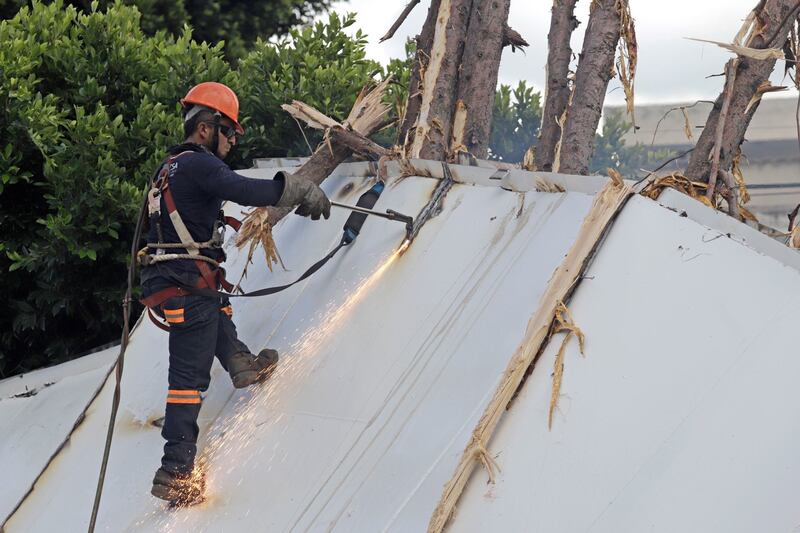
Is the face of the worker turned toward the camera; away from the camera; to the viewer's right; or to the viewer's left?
to the viewer's right

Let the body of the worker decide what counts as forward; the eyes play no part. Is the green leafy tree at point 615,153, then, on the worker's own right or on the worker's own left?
on the worker's own left

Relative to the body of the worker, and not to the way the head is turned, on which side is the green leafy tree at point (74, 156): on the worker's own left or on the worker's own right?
on the worker's own left

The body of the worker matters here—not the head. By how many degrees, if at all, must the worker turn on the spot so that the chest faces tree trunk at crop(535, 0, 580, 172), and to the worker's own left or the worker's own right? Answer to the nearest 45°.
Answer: approximately 45° to the worker's own left

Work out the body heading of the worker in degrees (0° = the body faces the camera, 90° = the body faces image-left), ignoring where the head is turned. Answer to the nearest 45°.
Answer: approximately 270°

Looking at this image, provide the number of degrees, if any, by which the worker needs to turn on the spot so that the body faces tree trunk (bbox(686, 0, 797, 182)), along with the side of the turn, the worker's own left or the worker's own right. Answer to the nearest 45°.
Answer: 0° — they already face it

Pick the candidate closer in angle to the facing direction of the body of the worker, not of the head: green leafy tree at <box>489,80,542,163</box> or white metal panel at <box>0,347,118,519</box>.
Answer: the green leafy tree

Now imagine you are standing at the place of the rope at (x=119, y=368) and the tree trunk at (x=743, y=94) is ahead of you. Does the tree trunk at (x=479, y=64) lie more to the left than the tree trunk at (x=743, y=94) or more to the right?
left

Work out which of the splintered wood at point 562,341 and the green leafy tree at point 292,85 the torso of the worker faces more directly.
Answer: the splintered wood

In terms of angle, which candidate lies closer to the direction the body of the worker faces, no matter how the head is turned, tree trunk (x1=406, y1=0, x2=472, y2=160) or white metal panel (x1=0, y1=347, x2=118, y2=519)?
the tree trunk

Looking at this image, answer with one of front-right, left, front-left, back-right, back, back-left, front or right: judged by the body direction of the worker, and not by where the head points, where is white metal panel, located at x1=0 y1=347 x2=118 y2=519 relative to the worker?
back-left
